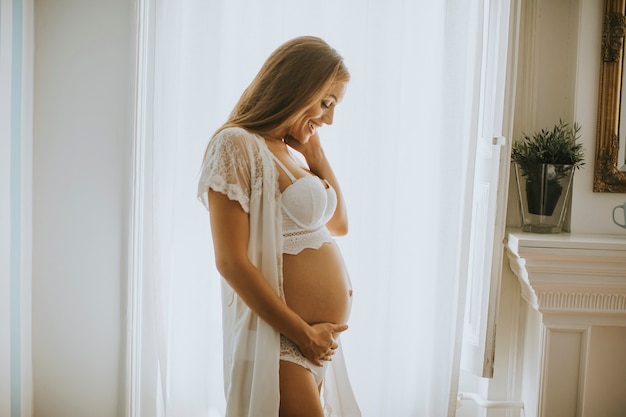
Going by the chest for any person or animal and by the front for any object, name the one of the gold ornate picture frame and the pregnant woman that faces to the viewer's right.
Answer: the pregnant woman

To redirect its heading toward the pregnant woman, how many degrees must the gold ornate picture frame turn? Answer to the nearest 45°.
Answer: approximately 45° to its right

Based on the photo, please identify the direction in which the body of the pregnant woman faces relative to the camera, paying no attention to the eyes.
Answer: to the viewer's right

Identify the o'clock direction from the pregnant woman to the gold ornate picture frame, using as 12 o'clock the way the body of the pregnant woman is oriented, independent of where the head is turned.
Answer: The gold ornate picture frame is roughly at 11 o'clock from the pregnant woman.

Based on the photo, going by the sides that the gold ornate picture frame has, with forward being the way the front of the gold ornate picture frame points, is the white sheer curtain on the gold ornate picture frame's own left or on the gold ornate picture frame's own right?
on the gold ornate picture frame's own right

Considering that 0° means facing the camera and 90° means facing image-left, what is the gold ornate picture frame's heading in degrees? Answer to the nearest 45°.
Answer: approximately 0°

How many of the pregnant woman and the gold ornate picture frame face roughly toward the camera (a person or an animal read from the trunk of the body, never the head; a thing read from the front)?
1
